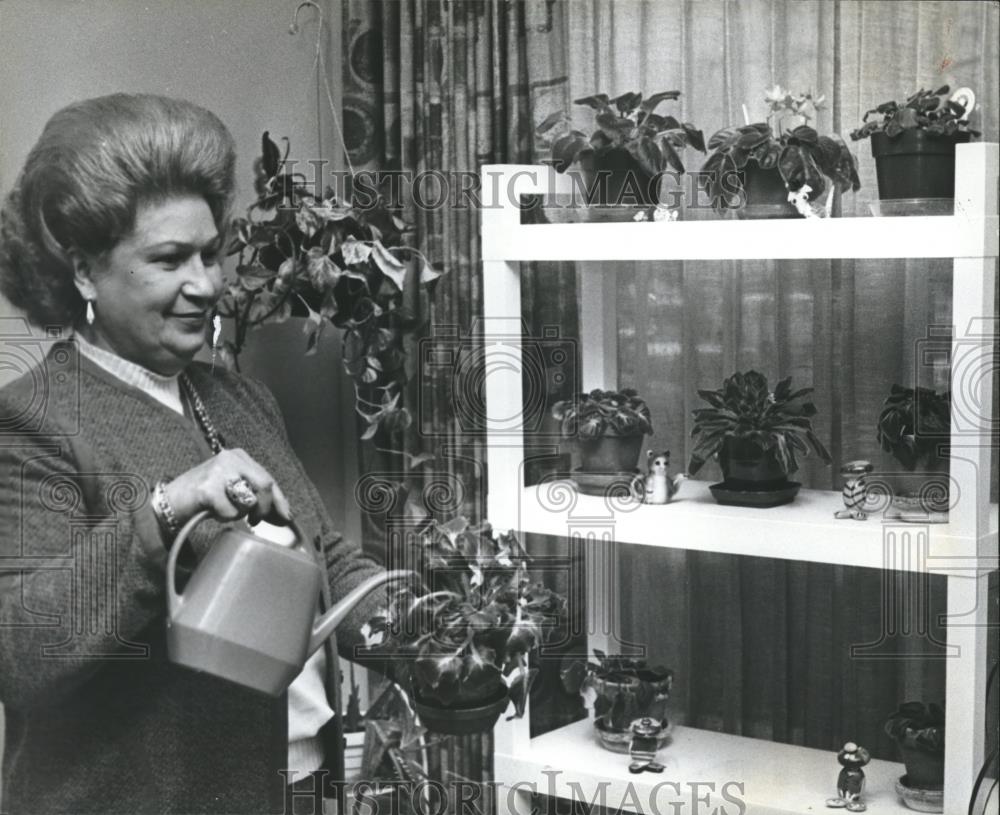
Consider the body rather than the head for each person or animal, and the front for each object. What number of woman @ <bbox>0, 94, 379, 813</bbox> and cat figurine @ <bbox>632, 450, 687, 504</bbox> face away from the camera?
0

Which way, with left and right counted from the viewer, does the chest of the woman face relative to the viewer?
facing the viewer and to the right of the viewer

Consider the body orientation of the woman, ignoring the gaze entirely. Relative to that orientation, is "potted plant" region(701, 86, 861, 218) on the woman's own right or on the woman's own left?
on the woman's own left

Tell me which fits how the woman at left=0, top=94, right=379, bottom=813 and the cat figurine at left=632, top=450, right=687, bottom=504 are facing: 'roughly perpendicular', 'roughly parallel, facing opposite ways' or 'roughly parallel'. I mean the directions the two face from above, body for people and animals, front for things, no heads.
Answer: roughly perpendicular

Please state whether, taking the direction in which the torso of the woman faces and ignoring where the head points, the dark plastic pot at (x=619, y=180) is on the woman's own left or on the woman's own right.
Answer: on the woman's own left

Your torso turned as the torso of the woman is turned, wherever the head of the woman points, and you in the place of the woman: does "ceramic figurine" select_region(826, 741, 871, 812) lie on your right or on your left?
on your left

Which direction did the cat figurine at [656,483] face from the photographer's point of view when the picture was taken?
facing the viewer

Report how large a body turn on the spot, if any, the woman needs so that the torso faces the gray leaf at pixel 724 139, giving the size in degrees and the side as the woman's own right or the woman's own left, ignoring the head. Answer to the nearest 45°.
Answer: approximately 45° to the woman's own left

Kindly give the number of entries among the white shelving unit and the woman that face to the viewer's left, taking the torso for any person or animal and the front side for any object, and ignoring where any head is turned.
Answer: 0

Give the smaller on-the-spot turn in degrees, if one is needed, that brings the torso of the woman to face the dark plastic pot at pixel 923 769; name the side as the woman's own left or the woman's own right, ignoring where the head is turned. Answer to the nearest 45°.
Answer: approximately 45° to the woman's own left
